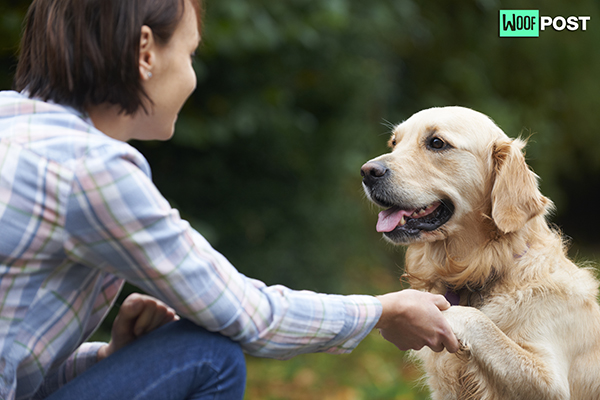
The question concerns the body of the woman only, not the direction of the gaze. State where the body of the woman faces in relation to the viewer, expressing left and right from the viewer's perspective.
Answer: facing away from the viewer and to the right of the viewer

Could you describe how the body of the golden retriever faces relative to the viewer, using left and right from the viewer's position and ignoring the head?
facing the viewer and to the left of the viewer

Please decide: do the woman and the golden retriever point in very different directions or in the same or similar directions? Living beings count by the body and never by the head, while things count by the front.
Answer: very different directions

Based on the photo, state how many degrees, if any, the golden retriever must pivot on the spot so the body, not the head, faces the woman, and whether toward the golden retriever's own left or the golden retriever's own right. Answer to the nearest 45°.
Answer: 0° — it already faces them

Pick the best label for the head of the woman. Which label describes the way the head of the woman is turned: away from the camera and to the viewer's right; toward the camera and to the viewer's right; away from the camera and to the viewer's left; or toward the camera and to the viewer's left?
away from the camera and to the viewer's right

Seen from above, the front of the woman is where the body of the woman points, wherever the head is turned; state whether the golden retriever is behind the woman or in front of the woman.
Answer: in front
